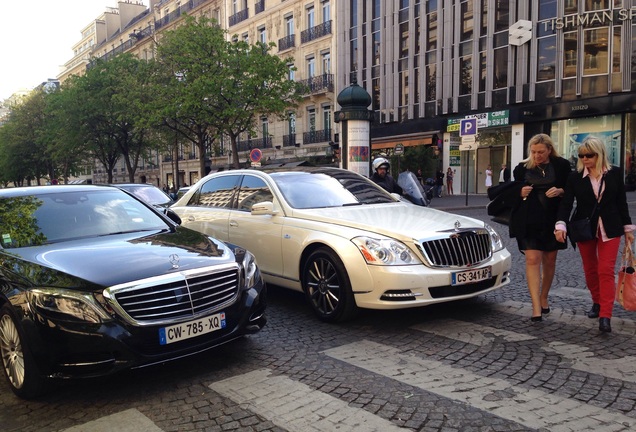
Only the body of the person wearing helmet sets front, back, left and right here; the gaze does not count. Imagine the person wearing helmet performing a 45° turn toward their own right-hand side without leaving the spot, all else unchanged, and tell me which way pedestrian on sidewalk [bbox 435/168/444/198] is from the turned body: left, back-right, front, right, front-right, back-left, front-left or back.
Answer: back

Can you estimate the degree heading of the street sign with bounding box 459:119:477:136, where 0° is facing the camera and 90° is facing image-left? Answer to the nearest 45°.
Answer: approximately 0°

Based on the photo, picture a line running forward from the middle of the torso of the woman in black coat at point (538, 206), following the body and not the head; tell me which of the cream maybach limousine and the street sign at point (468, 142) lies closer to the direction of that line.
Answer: the cream maybach limousine

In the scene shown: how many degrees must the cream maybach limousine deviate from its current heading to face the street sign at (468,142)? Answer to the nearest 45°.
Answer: approximately 135° to its left

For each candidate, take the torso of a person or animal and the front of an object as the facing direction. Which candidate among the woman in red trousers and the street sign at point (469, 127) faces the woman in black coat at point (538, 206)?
the street sign

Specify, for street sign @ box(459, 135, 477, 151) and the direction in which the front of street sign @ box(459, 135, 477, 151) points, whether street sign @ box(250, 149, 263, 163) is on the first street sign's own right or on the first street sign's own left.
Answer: on the first street sign's own right

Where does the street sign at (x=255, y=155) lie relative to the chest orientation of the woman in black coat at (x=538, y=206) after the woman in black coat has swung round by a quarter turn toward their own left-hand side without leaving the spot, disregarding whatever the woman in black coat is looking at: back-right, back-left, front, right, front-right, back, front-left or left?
back-left

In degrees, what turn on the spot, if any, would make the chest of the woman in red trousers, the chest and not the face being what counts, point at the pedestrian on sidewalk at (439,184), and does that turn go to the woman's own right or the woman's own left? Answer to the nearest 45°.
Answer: approximately 180°

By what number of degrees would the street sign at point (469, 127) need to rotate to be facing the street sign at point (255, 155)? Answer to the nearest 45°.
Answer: approximately 90° to its right
